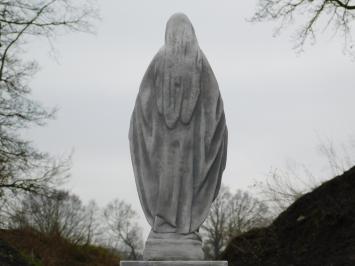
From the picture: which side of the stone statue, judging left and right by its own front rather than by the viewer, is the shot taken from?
back
